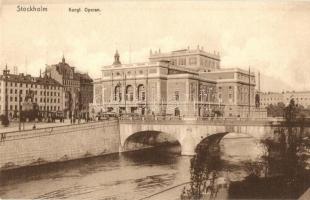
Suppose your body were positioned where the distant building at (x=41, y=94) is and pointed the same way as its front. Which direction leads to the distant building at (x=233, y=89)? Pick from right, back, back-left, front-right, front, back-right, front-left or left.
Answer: front-left

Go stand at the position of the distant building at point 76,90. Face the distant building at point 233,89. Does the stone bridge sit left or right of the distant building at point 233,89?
right

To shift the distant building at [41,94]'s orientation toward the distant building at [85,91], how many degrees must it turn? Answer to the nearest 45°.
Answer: approximately 135° to its left

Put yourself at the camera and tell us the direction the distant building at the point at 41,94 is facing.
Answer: facing the viewer and to the right of the viewer

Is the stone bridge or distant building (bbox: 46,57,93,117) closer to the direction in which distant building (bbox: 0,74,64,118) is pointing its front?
the stone bridge

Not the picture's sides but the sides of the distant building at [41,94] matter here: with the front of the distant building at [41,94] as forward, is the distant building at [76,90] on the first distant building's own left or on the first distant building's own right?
on the first distant building's own left

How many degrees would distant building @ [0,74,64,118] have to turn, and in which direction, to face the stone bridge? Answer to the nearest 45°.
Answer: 0° — it already faces it
